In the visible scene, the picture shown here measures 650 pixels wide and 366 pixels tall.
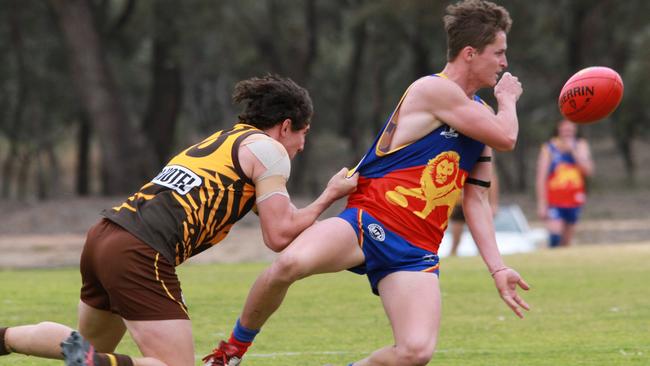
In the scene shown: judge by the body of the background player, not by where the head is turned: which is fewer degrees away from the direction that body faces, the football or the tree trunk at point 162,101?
the football

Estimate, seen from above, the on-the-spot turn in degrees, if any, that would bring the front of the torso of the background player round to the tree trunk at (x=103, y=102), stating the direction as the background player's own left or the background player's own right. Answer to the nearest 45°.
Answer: approximately 135° to the background player's own right

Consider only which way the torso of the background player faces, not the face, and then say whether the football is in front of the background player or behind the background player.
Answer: in front

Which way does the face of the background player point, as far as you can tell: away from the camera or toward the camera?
toward the camera

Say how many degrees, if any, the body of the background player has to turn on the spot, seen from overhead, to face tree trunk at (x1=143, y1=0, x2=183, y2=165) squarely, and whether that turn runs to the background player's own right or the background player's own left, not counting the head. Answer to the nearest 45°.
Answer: approximately 135° to the background player's own right

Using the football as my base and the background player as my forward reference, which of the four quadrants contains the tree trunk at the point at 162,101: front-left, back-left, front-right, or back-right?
front-left

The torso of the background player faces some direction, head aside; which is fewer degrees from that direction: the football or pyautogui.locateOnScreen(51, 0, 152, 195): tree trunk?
the football

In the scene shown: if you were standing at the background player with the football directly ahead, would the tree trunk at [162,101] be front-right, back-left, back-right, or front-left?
back-right

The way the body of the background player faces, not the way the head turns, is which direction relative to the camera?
toward the camera
